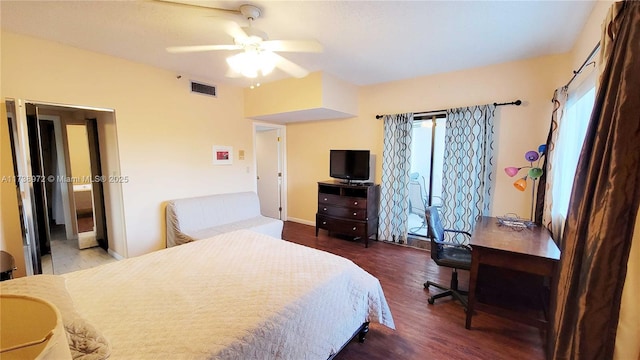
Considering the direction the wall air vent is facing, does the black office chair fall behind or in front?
in front

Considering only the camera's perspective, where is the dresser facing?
facing the viewer and to the left of the viewer

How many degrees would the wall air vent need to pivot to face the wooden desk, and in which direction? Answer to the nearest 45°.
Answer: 0° — it already faces it

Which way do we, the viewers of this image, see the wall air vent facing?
facing the viewer and to the right of the viewer

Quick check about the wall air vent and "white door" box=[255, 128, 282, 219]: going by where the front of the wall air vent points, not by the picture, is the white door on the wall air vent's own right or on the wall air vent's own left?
on the wall air vent's own left

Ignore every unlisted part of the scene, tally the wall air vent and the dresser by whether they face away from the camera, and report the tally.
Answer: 0

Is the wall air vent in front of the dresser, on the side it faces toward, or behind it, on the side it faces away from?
in front

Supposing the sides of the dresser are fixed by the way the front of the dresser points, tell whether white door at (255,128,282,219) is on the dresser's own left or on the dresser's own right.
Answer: on the dresser's own right

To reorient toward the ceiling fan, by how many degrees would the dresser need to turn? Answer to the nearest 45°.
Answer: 0° — it already faces it

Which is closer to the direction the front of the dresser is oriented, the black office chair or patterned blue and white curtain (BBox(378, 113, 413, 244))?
the black office chair

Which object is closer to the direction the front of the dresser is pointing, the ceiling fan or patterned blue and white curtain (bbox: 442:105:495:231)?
the ceiling fan
